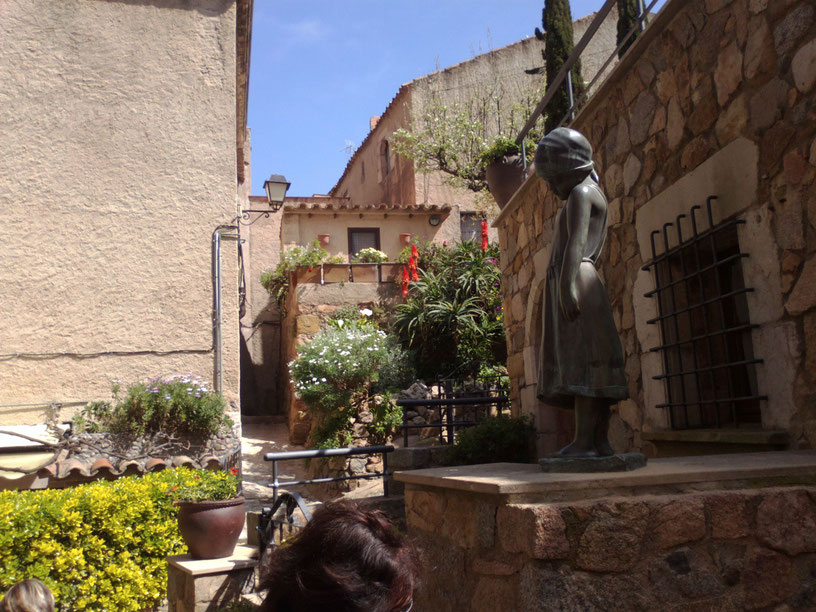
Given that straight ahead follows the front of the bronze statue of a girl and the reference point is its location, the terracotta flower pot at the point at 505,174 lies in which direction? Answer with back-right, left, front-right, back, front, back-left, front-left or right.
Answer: right

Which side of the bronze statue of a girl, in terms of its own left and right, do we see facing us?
left

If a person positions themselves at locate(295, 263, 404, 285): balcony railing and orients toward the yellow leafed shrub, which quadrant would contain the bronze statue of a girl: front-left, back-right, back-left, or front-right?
front-left

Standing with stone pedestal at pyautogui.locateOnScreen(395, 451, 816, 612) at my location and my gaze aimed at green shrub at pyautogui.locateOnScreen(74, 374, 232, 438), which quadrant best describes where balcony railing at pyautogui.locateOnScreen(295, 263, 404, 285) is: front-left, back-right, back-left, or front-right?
front-right

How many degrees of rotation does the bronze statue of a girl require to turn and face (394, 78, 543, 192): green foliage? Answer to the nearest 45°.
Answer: approximately 90° to its right

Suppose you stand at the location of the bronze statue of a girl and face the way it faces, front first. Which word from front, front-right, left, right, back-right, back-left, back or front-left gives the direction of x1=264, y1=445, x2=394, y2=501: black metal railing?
front-right

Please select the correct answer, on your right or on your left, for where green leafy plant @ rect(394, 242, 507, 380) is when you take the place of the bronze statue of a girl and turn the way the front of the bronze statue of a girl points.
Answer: on your right

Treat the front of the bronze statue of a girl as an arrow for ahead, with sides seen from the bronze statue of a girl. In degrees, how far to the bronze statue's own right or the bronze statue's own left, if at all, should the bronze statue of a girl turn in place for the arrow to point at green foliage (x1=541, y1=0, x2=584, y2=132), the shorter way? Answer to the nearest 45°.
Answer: approximately 90° to the bronze statue's own right

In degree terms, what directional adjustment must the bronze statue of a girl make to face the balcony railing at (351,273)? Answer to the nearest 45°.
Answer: approximately 45° to its right
